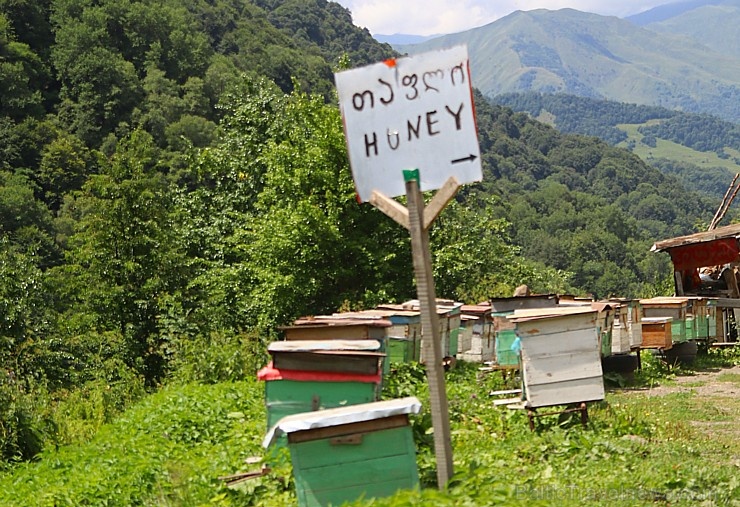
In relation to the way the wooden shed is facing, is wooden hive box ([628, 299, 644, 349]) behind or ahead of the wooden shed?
ahead

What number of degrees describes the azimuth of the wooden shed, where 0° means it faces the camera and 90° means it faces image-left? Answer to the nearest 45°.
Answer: approximately 45°

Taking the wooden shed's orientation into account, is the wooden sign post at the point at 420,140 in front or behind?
in front

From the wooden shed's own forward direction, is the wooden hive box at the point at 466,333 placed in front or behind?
in front
